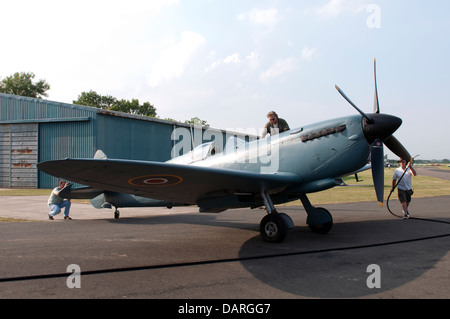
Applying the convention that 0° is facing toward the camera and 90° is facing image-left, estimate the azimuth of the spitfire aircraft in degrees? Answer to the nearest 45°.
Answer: approximately 315°

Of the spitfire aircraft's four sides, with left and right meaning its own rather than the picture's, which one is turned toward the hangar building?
back
